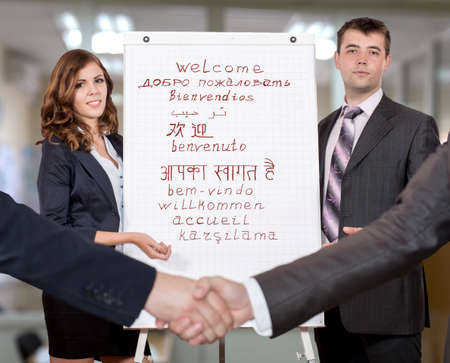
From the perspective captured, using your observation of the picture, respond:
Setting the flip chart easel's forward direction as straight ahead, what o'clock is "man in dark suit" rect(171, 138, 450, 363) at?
The man in dark suit is roughly at 11 o'clock from the flip chart easel.

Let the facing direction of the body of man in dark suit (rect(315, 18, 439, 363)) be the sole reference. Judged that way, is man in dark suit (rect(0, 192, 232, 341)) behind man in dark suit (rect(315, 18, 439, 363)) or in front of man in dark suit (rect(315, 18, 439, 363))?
in front

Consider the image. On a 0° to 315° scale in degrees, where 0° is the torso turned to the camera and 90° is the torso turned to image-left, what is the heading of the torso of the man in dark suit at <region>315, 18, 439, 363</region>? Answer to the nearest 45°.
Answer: approximately 45°

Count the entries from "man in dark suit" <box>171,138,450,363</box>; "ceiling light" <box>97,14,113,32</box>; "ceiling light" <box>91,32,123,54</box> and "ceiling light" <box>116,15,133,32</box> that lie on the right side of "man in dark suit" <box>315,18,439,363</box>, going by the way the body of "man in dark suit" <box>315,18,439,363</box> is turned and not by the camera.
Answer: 3

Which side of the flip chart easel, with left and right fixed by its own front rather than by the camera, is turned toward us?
front

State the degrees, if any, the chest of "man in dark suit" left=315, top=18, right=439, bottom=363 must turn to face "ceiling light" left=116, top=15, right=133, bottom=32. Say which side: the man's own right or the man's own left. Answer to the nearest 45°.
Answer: approximately 90° to the man's own right

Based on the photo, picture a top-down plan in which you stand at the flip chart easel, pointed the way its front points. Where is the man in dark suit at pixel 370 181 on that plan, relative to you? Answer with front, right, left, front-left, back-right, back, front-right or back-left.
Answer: left

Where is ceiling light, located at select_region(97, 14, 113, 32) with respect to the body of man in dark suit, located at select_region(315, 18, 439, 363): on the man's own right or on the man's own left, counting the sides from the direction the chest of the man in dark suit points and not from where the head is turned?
on the man's own right

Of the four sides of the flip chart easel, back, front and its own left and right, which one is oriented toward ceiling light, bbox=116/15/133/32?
back

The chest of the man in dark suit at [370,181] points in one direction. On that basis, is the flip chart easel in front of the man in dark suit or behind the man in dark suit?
in front

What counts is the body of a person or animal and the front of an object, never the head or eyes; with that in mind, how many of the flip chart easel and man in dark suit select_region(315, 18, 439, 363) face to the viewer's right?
0

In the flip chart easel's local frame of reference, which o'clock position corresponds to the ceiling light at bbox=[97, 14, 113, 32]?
The ceiling light is roughly at 5 o'clock from the flip chart easel.

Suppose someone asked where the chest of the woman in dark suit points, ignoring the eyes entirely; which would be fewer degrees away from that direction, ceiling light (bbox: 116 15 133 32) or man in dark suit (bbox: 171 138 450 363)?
the man in dark suit

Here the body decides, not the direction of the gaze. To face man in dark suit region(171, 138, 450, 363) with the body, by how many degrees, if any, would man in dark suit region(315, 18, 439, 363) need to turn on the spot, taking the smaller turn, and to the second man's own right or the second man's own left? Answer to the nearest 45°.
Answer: approximately 45° to the second man's own left

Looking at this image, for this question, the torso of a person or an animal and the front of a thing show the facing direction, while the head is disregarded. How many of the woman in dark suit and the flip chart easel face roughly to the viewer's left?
0

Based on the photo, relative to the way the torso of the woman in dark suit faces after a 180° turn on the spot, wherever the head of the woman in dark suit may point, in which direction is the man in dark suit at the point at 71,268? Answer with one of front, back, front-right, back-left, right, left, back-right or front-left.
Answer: back-left

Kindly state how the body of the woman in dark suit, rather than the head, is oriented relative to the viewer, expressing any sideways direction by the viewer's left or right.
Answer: facing the viewer and to the right of the viewer

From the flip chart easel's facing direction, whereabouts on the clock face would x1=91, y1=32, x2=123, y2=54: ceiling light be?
The ceiling light is roughly at 5 o'clock from the flip chart easel.

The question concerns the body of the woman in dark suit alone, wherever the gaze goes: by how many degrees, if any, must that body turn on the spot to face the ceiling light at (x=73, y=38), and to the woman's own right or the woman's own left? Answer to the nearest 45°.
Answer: approximately 135° to the woman's own left
